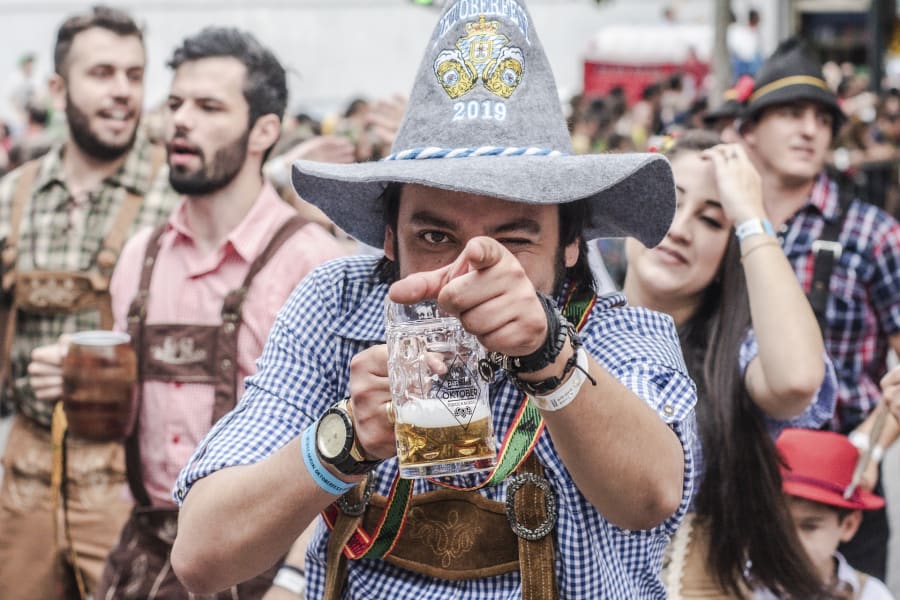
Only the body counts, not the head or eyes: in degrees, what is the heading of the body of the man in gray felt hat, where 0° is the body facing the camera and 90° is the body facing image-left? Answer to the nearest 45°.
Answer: approximately 0°

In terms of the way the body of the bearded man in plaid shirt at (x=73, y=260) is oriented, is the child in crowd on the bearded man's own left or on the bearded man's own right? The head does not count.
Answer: on the bearded man's own left

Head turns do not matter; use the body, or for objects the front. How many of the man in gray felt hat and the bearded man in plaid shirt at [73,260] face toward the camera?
2

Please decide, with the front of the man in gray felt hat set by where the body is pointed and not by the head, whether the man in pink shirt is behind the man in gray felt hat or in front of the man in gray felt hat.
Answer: behind

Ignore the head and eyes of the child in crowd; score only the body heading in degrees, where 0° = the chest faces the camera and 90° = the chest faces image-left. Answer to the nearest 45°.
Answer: approximately 45°

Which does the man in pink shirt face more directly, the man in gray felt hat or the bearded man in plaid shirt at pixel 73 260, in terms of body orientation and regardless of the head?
the man in gray felt hat

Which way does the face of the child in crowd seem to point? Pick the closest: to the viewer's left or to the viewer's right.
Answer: to the viewer's left

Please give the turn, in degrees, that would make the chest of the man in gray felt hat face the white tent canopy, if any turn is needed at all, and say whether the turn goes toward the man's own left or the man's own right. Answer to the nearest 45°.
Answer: approximately 180°
